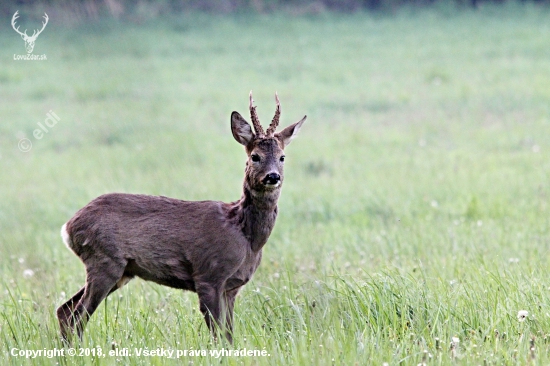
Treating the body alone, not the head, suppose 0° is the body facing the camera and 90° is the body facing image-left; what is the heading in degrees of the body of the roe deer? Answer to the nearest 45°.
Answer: approximately 270°

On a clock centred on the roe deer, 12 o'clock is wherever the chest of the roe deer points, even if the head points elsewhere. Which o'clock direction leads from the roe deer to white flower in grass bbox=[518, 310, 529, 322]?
The white flower in grass is roughly at 1 o'clock from the roe deer.
